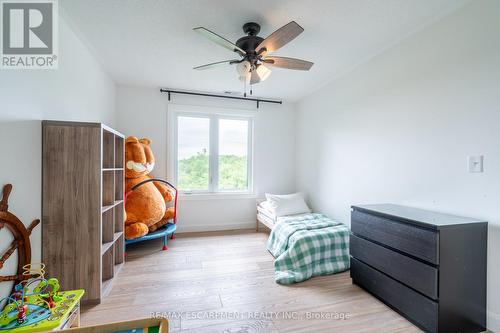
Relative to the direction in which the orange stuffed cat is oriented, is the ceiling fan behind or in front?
in front

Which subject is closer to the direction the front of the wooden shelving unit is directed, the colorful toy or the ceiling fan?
the ceiling fan

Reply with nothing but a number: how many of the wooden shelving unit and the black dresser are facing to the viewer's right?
1

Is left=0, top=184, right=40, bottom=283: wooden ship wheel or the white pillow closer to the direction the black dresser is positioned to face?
the wooden ship wheel

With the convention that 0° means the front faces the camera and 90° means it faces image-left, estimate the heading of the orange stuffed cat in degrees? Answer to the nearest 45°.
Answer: approximately 315°

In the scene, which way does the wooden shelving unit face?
to the viewer's right

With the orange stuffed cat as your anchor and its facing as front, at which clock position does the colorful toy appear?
The colorful toy is roughly at 2 o'clock from the orange stuffed cat.

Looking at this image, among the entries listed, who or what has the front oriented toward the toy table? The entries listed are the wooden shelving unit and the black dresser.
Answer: the black dresser

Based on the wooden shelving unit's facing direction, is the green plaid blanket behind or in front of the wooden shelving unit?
in front

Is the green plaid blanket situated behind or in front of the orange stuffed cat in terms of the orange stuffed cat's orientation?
in front

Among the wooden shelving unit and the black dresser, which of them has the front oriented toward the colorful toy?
the black dresser
